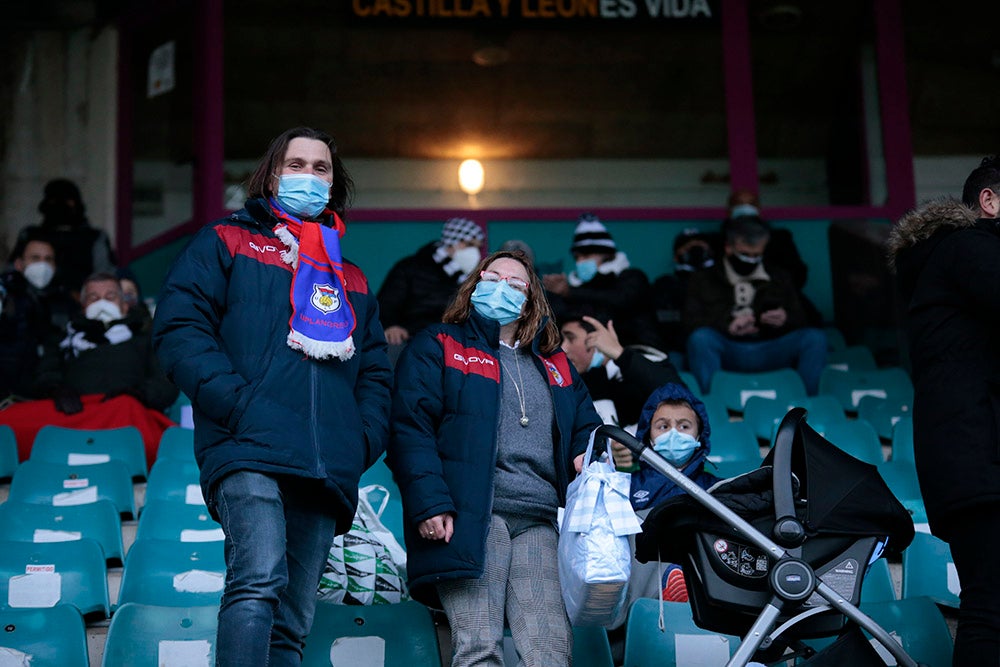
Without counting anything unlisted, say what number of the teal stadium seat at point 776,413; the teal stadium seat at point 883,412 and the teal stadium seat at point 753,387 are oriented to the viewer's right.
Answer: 0

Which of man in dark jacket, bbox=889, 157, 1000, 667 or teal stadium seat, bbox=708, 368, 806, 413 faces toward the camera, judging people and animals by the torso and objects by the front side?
the teal stadium seat

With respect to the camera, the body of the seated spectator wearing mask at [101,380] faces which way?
toward the camera

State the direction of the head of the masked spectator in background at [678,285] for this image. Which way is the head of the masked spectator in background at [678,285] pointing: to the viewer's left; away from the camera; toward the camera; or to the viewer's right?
toward the camera

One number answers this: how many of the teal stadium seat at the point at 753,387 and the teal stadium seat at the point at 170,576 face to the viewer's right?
0

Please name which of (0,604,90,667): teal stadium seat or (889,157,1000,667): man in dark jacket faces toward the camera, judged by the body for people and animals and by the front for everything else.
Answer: the teal stadium seat

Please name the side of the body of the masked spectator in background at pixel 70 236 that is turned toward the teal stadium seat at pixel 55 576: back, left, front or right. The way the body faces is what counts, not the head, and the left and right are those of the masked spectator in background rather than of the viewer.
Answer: front

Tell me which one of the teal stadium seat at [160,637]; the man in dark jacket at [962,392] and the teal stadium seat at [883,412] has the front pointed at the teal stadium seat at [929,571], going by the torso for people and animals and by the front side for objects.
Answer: the teal stadium seat at [883,412]

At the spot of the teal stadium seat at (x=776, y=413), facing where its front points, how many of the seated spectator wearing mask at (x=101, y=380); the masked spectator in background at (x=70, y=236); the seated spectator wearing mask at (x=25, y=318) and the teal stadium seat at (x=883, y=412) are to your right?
3

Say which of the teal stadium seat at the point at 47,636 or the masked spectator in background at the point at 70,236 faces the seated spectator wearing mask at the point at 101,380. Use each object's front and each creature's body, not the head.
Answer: the masked spectator in background

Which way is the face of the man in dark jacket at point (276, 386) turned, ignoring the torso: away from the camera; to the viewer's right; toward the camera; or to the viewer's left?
toward the camera

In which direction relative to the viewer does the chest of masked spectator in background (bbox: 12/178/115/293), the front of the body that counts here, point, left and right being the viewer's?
facing the viewer

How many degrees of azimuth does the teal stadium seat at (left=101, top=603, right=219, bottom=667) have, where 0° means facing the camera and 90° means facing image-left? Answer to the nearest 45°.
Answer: approximately 0°

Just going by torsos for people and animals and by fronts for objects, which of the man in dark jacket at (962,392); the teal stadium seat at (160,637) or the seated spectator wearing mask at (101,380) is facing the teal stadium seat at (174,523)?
the seated spectator wearing mask

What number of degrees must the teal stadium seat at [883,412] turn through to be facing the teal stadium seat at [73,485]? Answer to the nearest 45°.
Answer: approximately 45° to its right

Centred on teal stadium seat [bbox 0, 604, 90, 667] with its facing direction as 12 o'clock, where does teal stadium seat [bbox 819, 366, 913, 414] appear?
teal stadium seat [bbox 819, 366, 913, 414] is roughly at 8 o'clock from teal stadium seat [bbox 0, 604, 90, 667].

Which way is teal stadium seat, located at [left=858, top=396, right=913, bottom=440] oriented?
toward the camera
